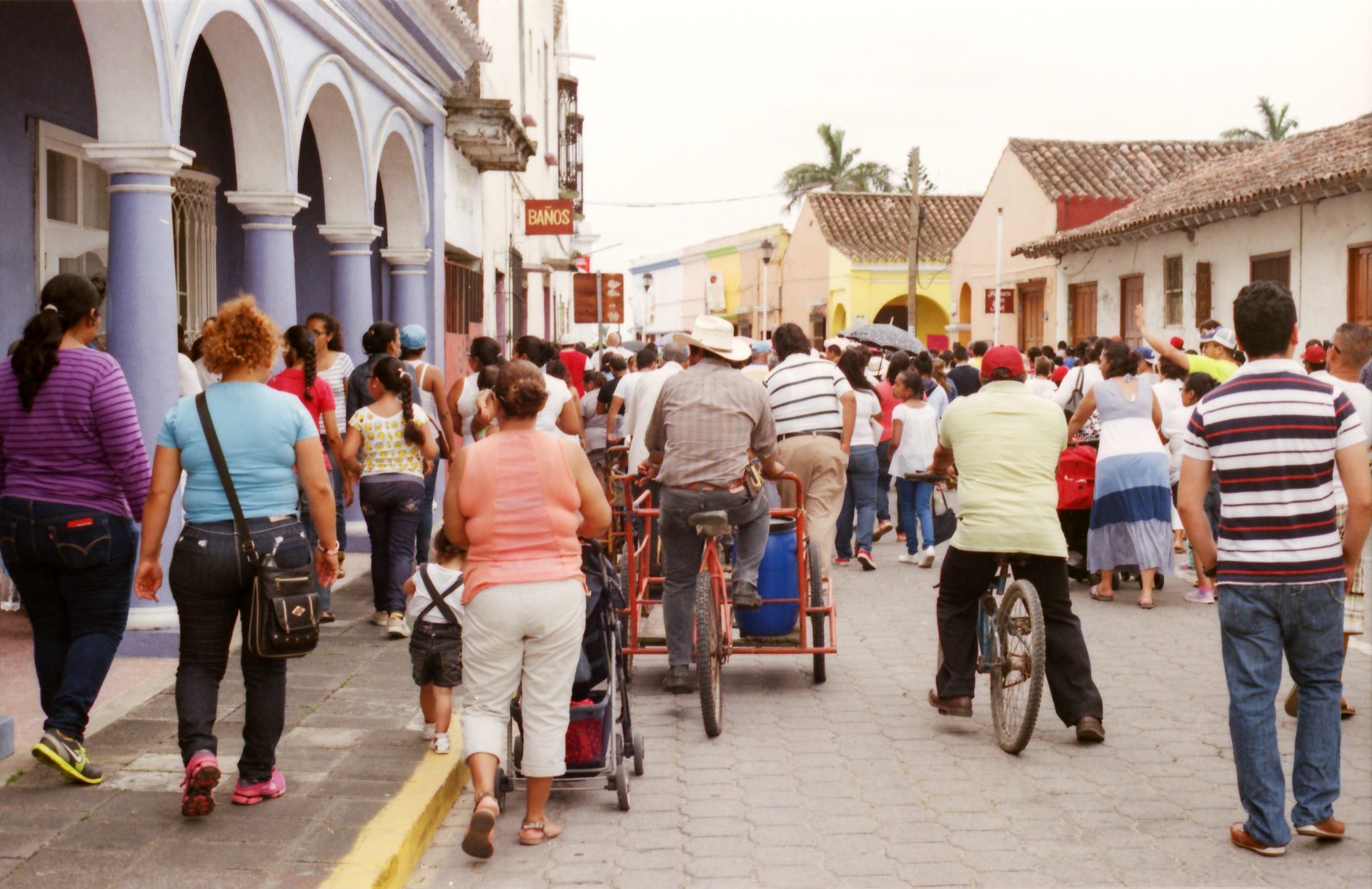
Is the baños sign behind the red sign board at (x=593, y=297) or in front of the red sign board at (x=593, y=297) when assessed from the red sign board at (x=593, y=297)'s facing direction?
in front

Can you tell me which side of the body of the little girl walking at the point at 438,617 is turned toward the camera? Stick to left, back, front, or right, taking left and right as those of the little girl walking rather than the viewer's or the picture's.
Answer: back

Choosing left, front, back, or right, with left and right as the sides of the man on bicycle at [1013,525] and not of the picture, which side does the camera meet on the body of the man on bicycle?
back

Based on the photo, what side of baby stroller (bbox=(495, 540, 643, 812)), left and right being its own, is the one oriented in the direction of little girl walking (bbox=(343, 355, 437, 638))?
front

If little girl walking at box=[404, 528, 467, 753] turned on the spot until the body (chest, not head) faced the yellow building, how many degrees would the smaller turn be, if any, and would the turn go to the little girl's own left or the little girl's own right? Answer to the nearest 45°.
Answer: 0° — they already face it

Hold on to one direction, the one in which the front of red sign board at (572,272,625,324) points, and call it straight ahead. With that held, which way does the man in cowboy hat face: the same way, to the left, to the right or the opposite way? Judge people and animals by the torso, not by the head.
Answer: the opposite way

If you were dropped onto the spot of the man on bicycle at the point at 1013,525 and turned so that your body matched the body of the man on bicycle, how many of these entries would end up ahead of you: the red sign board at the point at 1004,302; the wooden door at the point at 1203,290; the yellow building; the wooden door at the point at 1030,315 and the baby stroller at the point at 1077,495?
5

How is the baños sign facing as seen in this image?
toward the camera

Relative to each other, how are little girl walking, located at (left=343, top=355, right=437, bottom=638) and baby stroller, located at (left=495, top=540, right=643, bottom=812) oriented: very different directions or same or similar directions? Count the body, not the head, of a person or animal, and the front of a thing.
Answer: same or similar directions

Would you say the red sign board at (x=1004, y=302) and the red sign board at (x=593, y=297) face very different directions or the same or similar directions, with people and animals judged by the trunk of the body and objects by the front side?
same or similar directions

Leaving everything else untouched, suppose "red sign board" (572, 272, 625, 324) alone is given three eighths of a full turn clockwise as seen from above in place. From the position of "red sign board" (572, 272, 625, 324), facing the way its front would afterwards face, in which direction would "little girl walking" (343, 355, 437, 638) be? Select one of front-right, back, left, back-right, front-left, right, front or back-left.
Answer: back-left

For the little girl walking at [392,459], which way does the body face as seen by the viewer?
away from the camera

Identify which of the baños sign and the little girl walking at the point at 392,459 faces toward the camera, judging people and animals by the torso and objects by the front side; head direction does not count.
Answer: the baños sign

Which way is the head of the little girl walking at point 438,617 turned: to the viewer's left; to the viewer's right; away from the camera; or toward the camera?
away from the camera

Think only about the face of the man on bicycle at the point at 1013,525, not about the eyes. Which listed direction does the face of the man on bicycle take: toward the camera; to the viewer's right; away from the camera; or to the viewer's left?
away from the camera

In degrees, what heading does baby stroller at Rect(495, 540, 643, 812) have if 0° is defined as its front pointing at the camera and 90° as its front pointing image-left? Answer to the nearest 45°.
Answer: approximately 180°

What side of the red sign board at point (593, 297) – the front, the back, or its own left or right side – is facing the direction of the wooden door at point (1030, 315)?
left

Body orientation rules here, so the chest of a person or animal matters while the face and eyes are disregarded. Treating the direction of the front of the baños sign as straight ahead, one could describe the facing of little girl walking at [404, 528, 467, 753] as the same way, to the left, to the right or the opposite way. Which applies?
the opposite way

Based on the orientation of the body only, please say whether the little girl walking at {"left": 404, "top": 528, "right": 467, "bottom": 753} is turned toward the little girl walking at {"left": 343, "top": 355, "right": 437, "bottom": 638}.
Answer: yes

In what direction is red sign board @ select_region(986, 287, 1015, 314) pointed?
toward the camera

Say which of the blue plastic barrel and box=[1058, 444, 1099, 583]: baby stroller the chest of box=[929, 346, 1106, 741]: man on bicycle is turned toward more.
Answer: the baby stroller

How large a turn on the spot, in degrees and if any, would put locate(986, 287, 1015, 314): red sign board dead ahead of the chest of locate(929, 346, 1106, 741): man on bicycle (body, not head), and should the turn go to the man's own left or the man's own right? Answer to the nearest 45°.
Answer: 0° — they already face it

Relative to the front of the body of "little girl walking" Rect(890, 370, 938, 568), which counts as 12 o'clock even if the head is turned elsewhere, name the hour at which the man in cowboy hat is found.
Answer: The man in cowboy hat is roughly at 8 o'clock from the little girl walking.

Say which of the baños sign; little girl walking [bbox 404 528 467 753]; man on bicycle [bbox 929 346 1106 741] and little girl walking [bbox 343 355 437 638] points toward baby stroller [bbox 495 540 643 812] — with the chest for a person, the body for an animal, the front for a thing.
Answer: the baños sign
